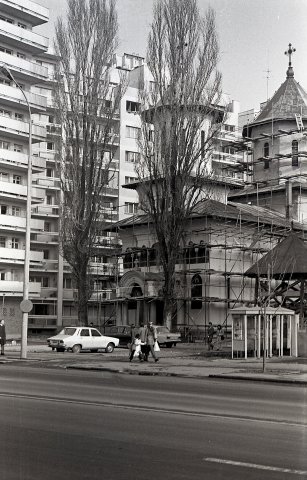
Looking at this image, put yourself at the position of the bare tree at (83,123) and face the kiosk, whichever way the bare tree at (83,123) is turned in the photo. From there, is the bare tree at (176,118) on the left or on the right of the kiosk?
left

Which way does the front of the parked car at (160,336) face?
to the viewer's right

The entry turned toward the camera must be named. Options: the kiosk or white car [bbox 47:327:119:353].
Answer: the kiosk

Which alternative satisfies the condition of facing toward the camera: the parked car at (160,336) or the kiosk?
the kiosk

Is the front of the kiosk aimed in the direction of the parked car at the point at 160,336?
no

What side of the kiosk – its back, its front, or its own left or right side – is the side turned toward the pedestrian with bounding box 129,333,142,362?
right

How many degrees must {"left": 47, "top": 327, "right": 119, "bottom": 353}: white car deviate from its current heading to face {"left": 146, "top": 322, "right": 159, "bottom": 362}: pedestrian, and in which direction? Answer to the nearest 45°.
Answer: approximately 135° to its right

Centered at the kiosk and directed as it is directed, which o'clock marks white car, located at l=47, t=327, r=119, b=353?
The white car is roughly at 4 o'clock from the kiosk.

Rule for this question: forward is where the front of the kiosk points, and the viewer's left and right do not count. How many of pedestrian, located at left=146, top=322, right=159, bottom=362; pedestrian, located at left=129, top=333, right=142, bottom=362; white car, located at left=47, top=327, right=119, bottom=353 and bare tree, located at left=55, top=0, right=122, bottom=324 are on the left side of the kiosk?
0

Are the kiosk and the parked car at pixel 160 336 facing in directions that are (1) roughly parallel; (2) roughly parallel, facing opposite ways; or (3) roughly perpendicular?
roughly perpendicular

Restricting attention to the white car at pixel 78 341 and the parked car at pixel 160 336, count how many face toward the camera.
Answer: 0

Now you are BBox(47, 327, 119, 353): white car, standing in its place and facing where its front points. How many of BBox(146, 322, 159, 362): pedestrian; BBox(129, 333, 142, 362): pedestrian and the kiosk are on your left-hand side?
0

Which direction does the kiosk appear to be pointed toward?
toward the camera

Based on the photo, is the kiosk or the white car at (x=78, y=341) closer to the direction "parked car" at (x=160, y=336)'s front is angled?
the kiosk
